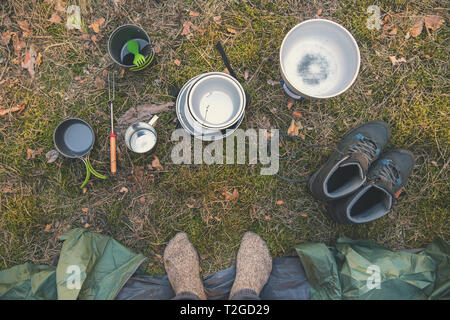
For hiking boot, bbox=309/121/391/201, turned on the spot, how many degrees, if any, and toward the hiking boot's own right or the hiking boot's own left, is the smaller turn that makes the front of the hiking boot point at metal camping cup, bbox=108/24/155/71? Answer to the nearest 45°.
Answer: approximately 135° to the hiking boot's own left

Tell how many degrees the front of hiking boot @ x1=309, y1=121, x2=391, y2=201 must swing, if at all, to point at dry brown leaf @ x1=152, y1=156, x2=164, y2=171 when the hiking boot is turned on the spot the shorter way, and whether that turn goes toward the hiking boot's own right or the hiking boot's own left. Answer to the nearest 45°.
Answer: approximately 135° to the hiking boot's own left

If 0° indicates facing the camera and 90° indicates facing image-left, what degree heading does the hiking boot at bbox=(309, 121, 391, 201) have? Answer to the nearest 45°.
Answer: approximately 225°

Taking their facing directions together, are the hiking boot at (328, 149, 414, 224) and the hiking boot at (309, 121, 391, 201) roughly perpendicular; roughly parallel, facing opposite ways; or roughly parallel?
roughly parallel

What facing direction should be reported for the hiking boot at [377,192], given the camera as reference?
facing away from the viewer and to the right of the viewer

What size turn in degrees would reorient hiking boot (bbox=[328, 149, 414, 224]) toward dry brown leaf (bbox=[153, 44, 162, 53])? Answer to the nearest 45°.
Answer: approximately 135° to its left
